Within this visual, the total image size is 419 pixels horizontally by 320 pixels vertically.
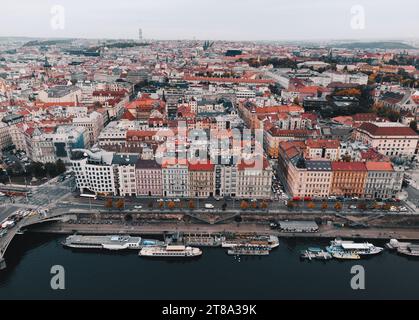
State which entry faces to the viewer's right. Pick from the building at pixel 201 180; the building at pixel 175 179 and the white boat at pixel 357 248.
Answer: the white boat

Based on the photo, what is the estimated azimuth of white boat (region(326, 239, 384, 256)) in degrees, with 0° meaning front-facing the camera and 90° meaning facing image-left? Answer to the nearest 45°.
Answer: approximately 270°

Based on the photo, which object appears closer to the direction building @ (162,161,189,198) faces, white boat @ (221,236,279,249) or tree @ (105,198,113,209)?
the white boat

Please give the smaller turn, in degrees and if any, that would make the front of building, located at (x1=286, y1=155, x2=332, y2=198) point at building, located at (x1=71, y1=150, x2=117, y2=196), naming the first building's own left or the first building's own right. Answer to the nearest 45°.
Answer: approximately 90° to the first building's own right

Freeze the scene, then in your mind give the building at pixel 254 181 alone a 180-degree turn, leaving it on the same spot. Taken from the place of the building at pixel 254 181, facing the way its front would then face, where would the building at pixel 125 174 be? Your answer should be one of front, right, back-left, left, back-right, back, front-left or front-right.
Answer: left

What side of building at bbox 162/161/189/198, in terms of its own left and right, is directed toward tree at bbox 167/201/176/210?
front

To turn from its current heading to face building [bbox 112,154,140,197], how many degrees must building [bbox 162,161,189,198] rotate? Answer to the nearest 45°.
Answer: approximately 90° to its right
